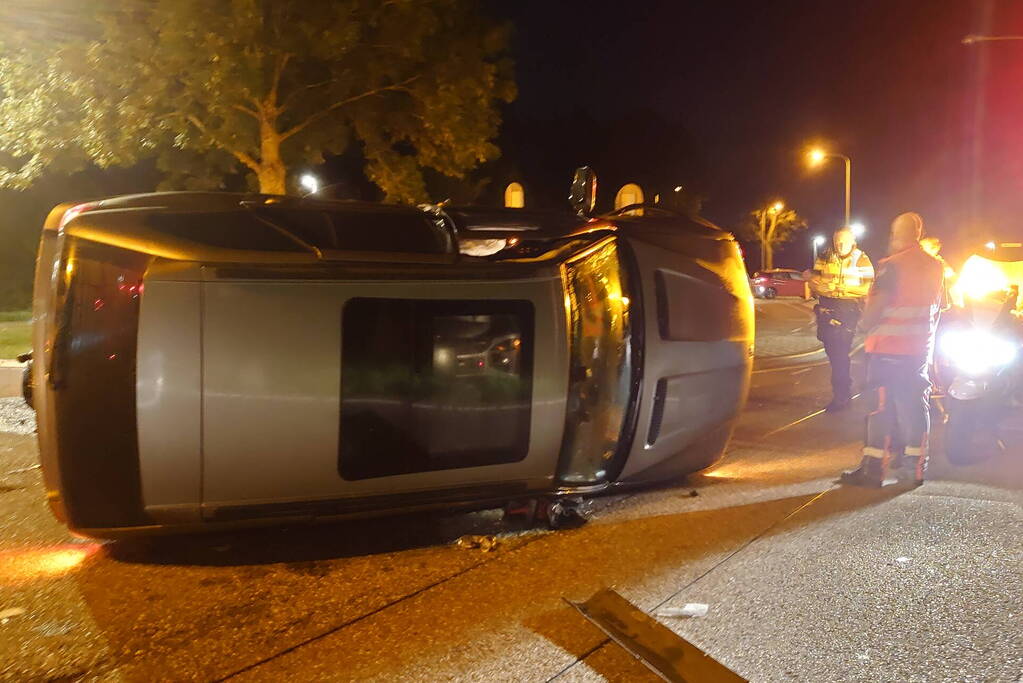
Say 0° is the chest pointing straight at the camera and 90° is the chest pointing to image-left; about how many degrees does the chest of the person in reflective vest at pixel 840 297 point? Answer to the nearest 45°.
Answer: approximately 0°

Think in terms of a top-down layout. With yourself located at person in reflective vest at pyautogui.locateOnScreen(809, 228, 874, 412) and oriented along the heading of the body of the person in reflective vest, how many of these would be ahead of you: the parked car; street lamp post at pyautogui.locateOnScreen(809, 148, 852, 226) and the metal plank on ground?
1

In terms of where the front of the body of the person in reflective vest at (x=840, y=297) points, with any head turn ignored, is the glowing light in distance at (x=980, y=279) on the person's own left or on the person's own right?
on the person's own left

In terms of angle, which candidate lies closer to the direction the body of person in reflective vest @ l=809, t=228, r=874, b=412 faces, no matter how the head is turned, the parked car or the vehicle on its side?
the vehicle on its side

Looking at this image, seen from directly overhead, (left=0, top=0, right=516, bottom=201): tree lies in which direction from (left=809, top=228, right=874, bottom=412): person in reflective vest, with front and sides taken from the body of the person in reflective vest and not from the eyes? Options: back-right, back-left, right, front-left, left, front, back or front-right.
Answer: right

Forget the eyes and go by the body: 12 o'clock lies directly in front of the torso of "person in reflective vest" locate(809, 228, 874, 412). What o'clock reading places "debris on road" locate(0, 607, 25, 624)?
The debris on road is roughly at 1 o'clock from the person in reflective vest.

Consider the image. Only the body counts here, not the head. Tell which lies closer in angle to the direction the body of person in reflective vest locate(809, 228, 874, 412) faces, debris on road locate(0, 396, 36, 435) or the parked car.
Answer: the debris on road

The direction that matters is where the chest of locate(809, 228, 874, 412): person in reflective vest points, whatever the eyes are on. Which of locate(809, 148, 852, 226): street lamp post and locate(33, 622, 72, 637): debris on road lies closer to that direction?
the debris on road

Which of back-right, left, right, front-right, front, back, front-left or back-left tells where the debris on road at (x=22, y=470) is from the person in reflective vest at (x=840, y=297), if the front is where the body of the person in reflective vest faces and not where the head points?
front-right

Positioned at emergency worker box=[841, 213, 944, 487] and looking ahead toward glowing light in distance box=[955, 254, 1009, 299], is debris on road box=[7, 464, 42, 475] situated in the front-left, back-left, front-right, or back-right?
back-left

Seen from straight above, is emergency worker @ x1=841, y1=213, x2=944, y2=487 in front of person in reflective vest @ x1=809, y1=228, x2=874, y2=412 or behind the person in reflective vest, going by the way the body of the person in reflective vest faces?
in front

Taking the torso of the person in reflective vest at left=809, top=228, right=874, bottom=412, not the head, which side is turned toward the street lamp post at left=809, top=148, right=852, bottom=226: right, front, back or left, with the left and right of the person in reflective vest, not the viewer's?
back

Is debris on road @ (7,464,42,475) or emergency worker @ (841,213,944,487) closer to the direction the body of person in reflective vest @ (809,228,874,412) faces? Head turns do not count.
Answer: the emergency worker
